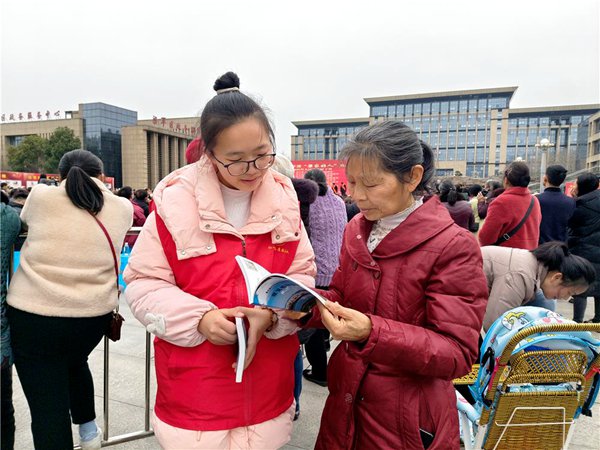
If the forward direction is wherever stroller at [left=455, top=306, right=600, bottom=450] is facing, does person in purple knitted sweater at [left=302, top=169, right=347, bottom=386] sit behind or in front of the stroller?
in front

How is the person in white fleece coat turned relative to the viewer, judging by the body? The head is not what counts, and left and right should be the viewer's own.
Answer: facing away from the viewer

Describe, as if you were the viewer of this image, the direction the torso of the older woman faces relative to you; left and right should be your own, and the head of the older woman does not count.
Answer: facing the viewer and to the left of the viewer

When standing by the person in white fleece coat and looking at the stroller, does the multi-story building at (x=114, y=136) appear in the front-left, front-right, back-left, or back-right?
back-left

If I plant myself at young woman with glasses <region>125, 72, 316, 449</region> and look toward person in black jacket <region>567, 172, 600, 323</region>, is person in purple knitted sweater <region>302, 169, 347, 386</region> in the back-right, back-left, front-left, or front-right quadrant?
front-left

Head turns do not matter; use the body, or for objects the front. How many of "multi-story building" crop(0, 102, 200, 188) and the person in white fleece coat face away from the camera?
1

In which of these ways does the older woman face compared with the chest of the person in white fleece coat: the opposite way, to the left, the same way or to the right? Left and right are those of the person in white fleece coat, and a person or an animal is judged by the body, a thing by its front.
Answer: to the left

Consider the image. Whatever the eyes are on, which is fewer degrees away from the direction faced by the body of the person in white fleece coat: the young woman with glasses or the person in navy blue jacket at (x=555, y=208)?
the person in navy blue jacket

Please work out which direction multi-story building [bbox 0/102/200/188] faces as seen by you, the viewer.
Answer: facing the viewer and to the right of the viewer

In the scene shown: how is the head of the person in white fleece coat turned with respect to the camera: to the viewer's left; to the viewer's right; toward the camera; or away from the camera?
away from the camera

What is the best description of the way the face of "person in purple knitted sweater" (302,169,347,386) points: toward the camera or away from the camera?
away from the camera

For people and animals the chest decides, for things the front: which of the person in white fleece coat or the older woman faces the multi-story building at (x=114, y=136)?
the person in white fleece coat

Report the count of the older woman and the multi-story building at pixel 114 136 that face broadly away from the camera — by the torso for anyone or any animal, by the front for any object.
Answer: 0
